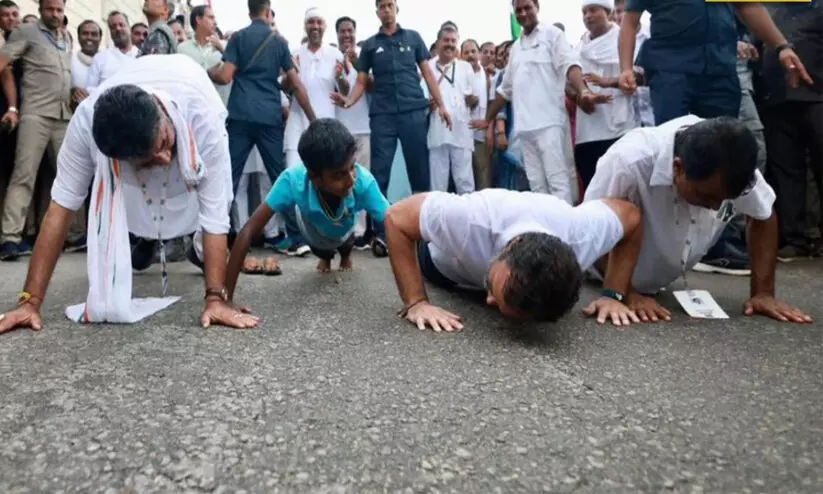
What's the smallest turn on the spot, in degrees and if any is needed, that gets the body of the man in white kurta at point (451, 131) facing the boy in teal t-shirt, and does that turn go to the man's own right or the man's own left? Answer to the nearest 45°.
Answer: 0° — they already face them

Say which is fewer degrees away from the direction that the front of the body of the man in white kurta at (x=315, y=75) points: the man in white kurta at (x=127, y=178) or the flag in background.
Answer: the man in white kurta at (x=127, y=178)

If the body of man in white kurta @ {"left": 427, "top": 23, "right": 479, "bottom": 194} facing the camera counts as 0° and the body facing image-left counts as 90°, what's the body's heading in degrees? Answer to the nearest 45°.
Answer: approximately 0°

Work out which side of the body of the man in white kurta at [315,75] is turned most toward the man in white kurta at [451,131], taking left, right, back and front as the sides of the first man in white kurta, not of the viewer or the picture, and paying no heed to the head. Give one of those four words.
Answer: left

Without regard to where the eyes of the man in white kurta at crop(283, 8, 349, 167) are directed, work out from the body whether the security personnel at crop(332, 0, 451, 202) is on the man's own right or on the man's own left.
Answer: on the man's own left

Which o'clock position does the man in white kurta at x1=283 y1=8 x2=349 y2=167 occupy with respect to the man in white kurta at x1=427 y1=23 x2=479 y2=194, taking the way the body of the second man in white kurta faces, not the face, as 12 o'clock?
The man in white kurta at x1=283 y1=8 x2=349 y2=167 is roughly at 3 o'clock from the man in white kurta at x1=427 y1=23 x2=479 y2=194.

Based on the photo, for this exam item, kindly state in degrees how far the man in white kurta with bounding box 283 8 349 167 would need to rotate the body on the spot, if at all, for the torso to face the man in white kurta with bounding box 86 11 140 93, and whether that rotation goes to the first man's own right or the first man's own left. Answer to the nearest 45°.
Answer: approximately 90° to the first man's own right

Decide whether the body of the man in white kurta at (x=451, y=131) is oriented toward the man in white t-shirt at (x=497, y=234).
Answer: yes

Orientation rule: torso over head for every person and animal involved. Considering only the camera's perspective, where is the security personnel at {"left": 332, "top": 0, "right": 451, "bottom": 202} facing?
facing the viewer

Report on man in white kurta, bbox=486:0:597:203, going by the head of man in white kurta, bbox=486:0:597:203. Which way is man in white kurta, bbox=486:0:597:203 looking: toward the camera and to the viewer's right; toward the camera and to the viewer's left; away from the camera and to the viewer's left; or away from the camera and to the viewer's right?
toward the camera and to the viewer's left

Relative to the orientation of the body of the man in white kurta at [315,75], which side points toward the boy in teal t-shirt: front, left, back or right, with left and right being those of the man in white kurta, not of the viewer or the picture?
front

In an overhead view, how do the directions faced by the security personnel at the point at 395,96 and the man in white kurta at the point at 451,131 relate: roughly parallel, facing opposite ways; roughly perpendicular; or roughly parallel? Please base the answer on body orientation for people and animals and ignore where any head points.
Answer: roughly parallel

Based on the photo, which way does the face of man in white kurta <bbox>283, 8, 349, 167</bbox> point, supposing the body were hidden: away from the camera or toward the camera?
toward the camera
